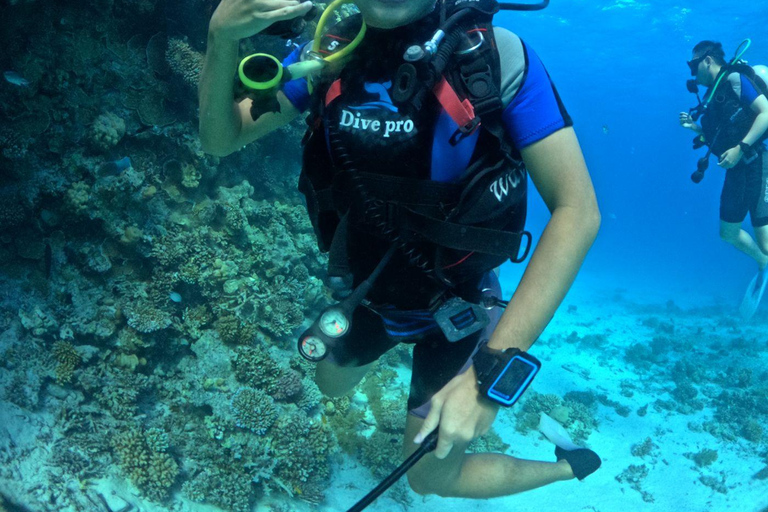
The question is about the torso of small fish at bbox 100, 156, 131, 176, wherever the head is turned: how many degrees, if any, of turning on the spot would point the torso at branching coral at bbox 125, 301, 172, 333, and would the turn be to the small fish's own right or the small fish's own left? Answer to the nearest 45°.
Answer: approximately 90° to the small fish's own left

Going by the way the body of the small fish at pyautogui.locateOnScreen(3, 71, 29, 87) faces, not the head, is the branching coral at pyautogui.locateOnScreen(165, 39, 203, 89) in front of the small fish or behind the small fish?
behind

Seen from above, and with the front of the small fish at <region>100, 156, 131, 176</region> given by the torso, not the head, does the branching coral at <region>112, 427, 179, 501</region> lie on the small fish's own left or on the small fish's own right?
on the small fish's own left

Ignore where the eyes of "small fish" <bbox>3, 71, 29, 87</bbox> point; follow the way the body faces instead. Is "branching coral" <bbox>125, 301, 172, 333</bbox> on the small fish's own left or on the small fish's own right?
on the small fish's own left

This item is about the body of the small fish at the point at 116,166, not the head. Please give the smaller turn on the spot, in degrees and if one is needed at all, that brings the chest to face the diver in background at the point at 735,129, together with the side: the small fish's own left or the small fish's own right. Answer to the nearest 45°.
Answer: approximately 180°

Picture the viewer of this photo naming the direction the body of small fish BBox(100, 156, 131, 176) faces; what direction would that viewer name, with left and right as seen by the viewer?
facing to the left of the viewer

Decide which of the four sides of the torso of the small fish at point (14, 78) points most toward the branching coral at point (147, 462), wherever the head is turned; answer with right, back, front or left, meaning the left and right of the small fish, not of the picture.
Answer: left

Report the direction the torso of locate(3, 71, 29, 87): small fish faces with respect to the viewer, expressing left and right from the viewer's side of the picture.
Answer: facing to the left of the viewer

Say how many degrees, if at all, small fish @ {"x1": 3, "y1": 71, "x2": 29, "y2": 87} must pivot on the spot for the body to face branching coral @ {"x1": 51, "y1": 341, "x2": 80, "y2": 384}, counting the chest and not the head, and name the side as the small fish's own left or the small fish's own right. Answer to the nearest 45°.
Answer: approximately 90° to the small fish's own left
